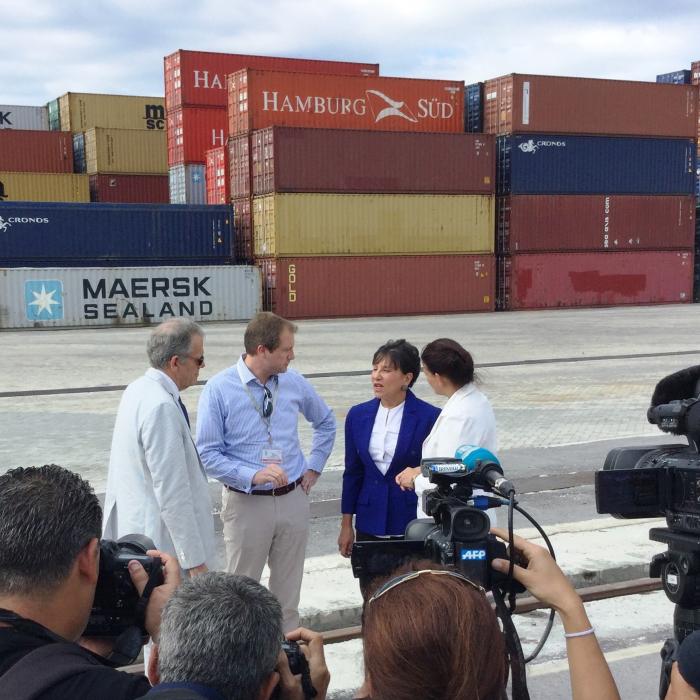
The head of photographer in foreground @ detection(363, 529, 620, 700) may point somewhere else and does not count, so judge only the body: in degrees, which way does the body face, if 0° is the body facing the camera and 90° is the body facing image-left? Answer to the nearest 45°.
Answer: approximately 180°

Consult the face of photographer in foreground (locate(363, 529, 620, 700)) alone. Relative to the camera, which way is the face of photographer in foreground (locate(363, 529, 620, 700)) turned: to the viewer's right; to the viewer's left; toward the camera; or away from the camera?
away from the camera

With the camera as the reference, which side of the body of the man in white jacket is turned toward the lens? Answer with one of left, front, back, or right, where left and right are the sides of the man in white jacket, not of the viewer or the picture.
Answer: right

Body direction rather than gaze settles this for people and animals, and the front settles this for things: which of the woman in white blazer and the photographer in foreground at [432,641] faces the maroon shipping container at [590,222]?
the photographer in foreground

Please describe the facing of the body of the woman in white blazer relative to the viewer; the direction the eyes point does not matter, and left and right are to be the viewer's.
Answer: facing to the left of the viewer

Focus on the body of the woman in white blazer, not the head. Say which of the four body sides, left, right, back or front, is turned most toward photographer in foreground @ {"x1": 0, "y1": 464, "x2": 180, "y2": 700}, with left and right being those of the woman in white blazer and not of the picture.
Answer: left

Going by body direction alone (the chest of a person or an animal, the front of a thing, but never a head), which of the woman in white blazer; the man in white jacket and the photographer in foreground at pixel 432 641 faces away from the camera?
the photographer in foreground

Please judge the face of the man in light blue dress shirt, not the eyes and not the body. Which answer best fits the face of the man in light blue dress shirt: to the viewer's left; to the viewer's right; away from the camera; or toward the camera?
to the viewer's right

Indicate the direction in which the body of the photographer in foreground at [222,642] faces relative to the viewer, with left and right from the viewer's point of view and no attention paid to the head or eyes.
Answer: facing away from the viewer and to the right of the viewer

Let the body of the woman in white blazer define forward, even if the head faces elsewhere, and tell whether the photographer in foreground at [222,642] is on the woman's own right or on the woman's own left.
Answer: on the woman's own left

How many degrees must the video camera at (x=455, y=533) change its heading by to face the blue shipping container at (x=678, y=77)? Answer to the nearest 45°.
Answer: approximately 45° to its right

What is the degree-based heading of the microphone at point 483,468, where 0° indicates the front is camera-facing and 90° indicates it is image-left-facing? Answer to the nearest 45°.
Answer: approximately 135°
